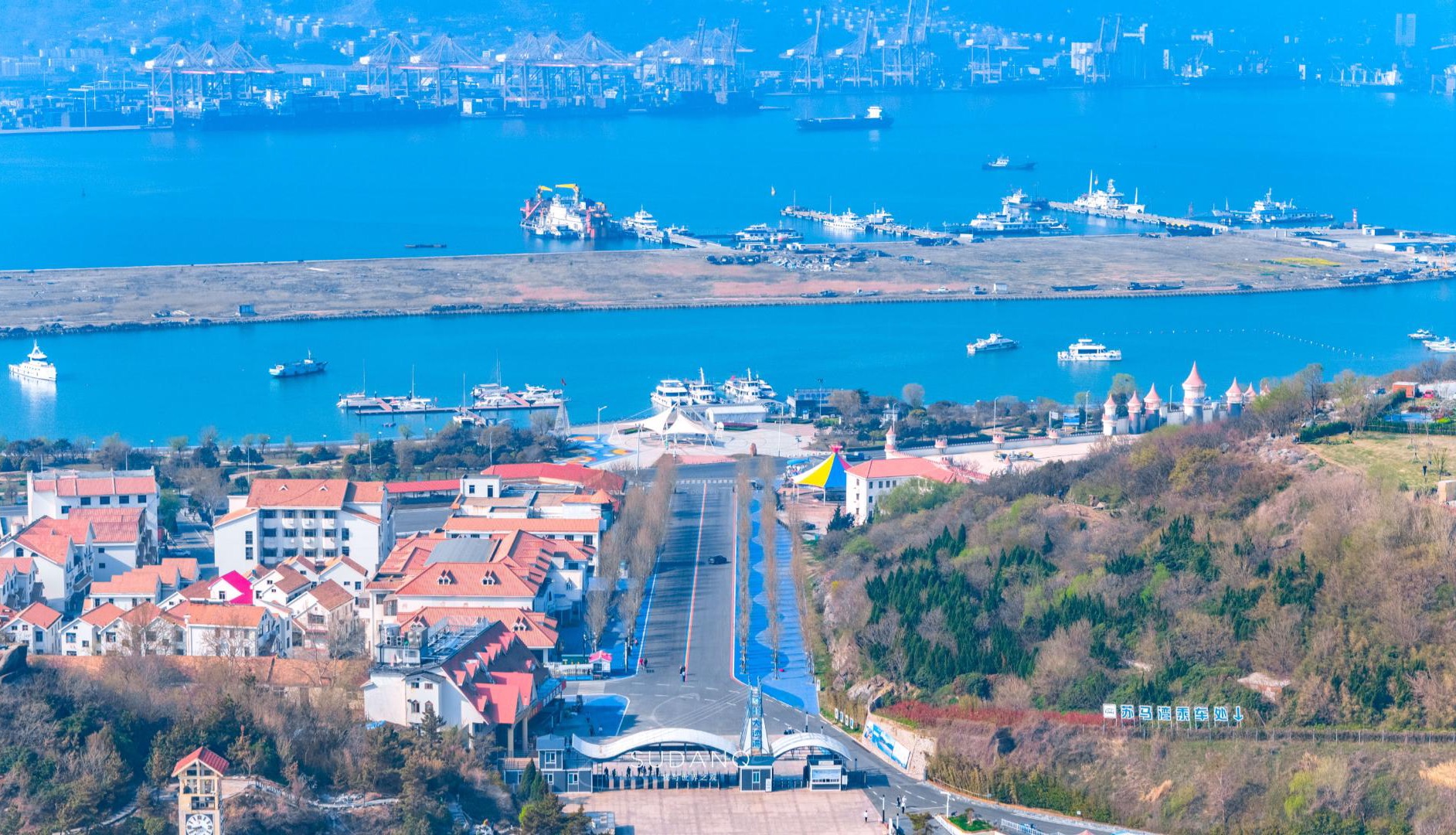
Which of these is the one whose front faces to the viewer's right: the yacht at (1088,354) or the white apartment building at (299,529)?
the yacht

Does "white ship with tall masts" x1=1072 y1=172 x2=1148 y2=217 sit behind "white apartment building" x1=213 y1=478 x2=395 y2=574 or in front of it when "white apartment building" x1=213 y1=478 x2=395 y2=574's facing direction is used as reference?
behind

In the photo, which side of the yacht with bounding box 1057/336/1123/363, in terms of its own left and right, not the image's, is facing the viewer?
right

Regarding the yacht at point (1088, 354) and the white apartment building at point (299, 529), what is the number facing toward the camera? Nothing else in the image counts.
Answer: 1

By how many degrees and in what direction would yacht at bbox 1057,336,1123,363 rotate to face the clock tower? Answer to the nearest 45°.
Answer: approximately 90° to its right

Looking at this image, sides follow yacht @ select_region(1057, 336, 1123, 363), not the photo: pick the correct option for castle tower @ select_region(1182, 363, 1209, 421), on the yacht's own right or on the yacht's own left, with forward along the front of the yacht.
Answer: on the yacht's own right

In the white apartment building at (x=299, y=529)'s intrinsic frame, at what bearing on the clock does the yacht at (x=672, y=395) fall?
The yacht is roughly at 7 o'clock from the white apartment building.

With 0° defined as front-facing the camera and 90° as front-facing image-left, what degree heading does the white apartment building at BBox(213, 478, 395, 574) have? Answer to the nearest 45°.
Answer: approximately 0°
